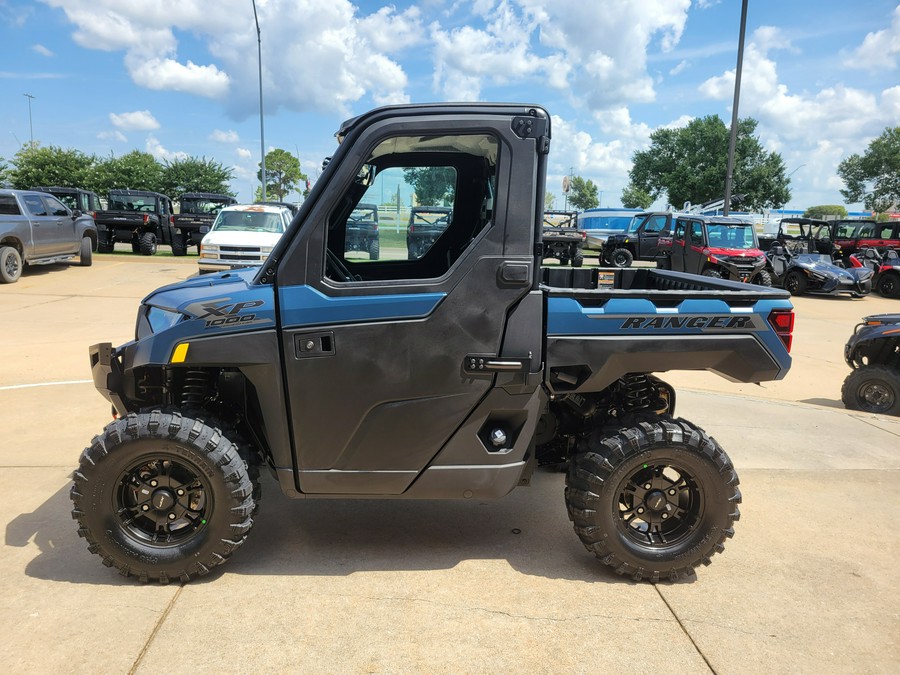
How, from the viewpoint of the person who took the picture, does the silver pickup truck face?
facing away from the viewer and to the right of the viewer

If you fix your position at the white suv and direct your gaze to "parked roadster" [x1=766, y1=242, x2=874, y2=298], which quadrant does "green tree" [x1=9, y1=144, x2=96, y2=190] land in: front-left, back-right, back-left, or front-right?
back-left

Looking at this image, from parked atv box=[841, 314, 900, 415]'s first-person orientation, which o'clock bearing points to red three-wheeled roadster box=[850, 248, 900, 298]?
red three-wheeled roadster box=[850, 248, 900, 298] is roughly at 3 o'clock from parked atv box=[841, 314, 900, 415].

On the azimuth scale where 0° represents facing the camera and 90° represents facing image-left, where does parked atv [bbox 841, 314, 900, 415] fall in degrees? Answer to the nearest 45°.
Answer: approximately 90°

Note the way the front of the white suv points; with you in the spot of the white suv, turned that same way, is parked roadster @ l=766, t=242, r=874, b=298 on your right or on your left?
on your left

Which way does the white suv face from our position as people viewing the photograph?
facing the viewer and to the left of the viewer

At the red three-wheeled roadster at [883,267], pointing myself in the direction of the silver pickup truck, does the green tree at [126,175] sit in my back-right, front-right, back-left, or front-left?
front-right

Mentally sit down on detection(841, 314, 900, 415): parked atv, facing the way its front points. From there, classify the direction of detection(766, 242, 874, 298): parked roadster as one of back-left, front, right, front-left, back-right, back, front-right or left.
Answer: right

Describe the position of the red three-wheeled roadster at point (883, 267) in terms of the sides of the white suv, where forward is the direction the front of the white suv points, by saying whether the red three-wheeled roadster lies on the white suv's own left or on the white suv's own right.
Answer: on the white suv's own left

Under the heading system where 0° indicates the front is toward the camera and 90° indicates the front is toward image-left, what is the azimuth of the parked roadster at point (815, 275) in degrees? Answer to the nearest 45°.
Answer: approximately 315°

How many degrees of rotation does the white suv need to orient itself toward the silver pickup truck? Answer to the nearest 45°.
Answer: approximately 90° to its right

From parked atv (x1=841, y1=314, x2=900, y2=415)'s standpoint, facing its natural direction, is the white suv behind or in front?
in front

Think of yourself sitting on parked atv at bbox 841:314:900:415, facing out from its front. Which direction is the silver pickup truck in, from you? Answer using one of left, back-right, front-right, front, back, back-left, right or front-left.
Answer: front

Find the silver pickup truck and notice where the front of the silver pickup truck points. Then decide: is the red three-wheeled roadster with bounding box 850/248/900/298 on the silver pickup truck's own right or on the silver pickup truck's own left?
on the silver pickup truck's own right
